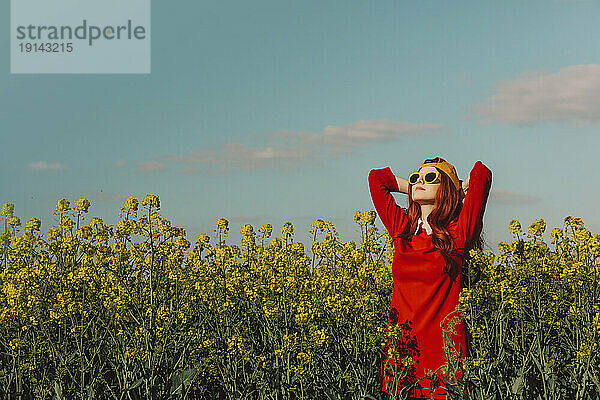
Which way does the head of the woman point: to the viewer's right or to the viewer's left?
to the viewer's left

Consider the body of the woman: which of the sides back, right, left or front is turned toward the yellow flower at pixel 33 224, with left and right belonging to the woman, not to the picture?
right

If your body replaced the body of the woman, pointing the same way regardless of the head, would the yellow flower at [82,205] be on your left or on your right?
on your right

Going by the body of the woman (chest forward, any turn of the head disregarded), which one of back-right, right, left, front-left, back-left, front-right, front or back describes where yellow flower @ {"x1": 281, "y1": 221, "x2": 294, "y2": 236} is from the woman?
back-right

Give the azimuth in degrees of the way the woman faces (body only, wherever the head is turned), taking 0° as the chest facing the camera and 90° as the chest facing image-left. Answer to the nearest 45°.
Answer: approximately 0°

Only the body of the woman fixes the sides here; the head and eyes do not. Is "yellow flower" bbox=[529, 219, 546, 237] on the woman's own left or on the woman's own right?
on the woman's own left
